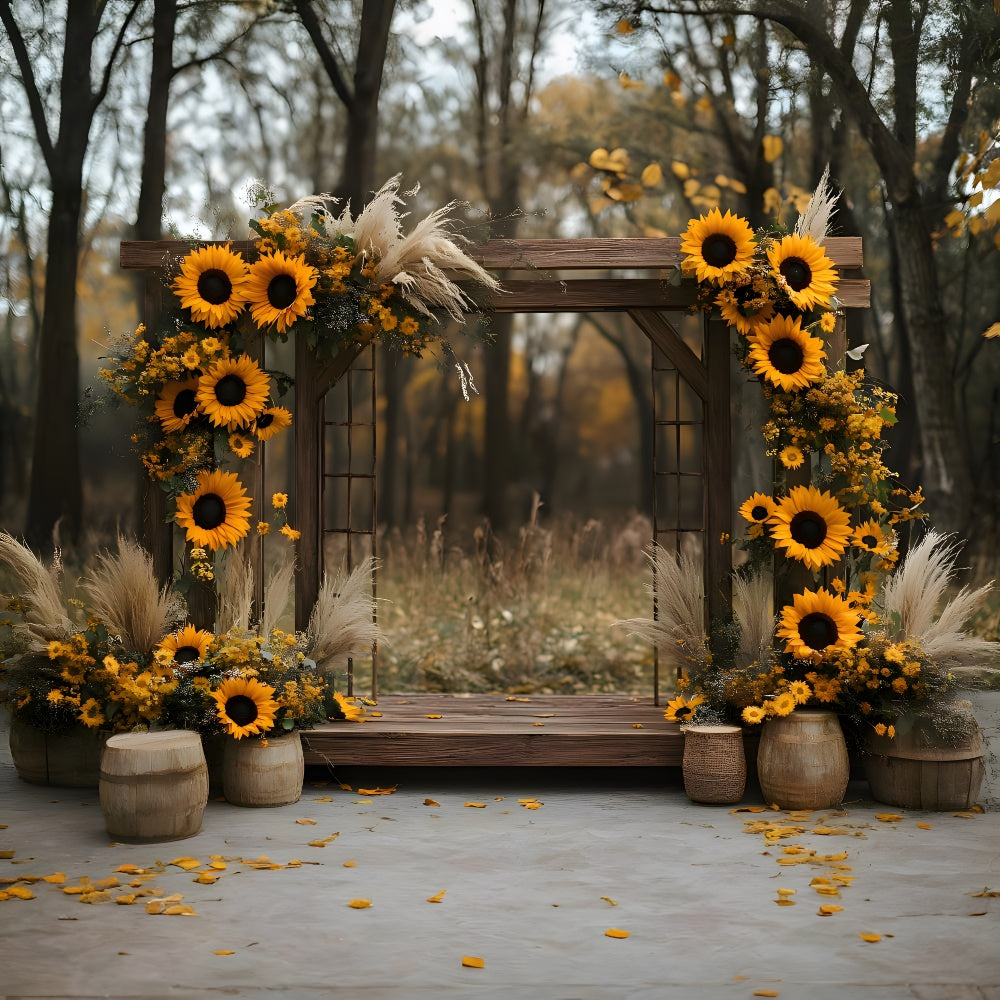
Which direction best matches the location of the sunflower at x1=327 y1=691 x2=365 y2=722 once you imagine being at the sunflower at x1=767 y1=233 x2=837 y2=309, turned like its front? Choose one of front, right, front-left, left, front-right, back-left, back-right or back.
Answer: front-right

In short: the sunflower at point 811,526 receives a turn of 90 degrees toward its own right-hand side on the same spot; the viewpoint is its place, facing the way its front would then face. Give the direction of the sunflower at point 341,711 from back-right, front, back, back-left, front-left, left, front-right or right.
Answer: front

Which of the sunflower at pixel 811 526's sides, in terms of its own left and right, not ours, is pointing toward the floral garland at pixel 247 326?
right

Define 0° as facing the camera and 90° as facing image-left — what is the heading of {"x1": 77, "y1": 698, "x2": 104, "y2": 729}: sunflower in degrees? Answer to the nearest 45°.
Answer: approximately 0°

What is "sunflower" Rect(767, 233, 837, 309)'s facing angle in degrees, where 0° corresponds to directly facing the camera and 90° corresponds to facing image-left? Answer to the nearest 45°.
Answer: approximately 45°
